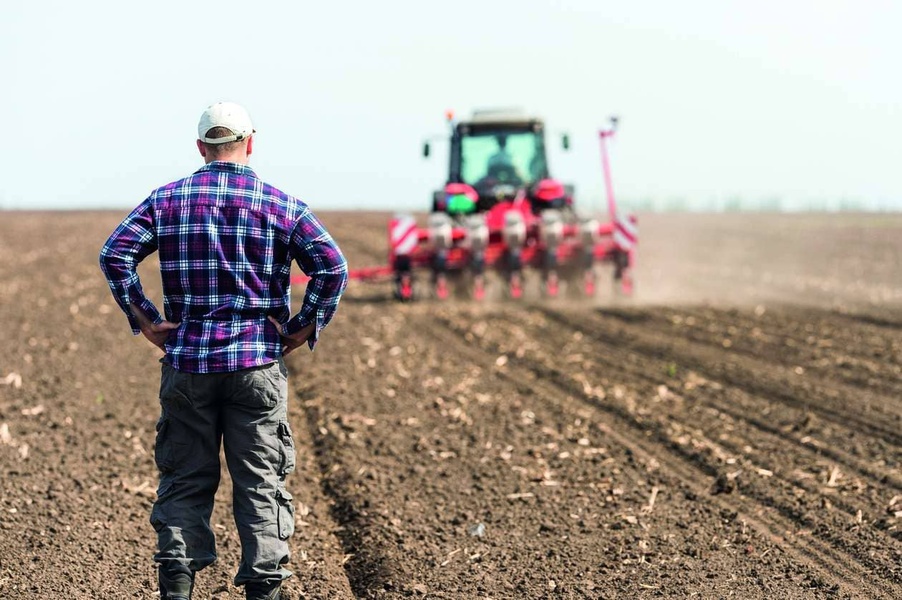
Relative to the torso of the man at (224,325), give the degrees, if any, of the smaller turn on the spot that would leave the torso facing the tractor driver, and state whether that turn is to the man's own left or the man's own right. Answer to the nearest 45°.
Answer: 0° — they already face them

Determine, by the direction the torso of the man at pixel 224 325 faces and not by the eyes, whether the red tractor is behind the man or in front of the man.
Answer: in front

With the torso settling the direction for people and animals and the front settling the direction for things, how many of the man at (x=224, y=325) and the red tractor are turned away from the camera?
2

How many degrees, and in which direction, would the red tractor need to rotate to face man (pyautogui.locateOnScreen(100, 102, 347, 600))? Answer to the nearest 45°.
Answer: approximately 180°

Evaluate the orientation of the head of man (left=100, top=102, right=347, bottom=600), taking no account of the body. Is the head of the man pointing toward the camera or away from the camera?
away from the camera

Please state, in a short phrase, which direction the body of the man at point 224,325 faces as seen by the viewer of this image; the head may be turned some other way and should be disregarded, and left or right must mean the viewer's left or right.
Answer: facing away from the viewer

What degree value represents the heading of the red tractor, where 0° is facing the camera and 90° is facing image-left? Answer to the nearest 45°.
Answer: approximately 180°
